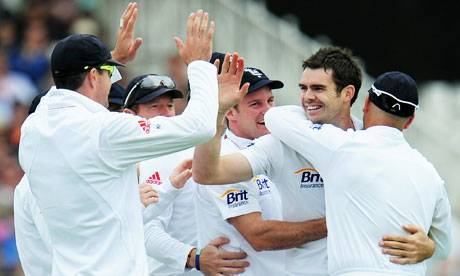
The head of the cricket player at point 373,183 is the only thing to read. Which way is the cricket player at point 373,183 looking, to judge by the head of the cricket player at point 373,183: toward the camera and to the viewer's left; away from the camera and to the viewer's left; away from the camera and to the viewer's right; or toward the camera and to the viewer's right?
away from the camera and to the viewer's left

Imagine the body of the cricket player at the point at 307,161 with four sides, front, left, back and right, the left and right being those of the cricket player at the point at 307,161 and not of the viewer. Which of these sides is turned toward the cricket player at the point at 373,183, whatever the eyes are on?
left

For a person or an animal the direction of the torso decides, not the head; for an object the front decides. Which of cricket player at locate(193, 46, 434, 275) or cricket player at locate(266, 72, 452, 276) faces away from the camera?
cricket player at locate(266, 72, 452, 276)

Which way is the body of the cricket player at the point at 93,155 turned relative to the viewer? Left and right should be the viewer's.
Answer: facing away from the viewer and to the right of the viewer

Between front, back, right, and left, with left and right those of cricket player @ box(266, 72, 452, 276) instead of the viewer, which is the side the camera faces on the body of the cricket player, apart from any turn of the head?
back

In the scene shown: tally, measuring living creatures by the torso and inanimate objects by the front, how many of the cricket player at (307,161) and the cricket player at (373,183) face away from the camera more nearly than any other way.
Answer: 1

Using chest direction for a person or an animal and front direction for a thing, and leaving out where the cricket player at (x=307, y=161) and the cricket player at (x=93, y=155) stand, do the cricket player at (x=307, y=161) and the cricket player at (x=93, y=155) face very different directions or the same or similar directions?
very different directions

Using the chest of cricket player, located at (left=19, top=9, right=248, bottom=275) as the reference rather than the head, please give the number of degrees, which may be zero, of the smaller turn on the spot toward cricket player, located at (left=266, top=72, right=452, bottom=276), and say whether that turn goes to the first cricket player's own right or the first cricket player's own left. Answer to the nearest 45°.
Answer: approximately 45° to the first cricket player's own right

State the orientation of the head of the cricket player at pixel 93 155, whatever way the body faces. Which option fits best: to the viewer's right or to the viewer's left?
to the viewer's right
